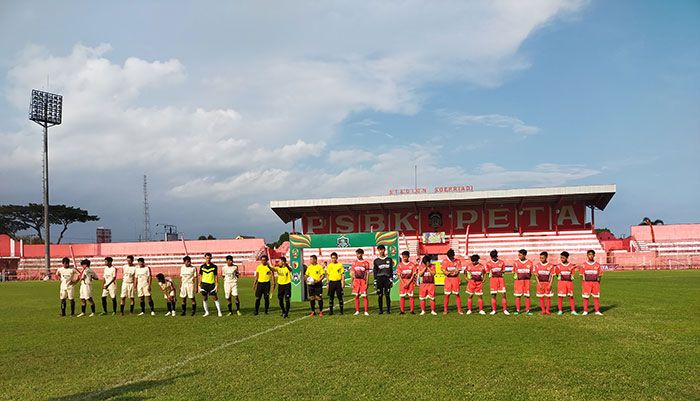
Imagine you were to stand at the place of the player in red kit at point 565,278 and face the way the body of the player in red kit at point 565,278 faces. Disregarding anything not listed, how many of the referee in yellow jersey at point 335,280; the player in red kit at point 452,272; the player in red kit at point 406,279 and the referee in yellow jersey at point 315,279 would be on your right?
4

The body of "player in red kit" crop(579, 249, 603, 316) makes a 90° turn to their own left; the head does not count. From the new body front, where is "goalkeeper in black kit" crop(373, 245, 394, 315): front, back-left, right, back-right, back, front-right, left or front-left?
back

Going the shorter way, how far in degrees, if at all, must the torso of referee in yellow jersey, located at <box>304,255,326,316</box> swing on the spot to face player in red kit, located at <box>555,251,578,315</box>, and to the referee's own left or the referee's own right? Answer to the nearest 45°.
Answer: approximately 90° to the referee's own left

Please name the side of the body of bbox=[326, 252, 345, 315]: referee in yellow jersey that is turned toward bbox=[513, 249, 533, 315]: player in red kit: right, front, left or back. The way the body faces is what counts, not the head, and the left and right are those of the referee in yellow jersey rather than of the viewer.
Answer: left

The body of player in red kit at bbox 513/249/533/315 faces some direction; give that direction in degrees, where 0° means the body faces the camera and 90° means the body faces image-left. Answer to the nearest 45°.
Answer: approximately 0°

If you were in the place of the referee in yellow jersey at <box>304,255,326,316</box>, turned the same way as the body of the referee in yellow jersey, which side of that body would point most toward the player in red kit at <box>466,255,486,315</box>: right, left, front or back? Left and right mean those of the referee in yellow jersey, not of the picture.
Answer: left
